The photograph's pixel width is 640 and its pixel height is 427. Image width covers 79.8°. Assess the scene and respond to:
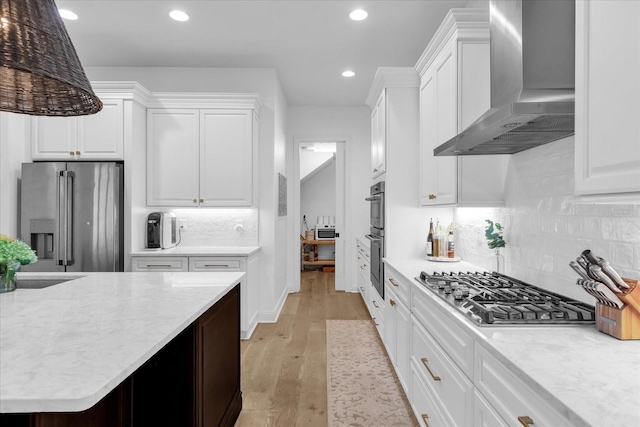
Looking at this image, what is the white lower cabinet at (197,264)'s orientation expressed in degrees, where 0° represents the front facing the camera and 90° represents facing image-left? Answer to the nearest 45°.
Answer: approximately 0°

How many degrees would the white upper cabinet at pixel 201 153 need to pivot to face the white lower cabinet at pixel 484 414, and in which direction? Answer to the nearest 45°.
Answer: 0° — it already faces it

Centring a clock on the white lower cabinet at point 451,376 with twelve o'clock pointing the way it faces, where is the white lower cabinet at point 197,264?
the white lower cabinet at point 197,264 is roughly at 1 o'clock from the white lower cabinet at point 451,376.

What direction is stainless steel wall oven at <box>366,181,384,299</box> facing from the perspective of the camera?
to the viewer's left

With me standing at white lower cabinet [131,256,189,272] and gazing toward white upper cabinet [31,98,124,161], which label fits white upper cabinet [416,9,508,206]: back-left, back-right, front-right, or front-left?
back-left

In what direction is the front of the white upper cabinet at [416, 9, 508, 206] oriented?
to the viewer's left

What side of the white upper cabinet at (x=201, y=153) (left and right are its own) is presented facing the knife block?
front

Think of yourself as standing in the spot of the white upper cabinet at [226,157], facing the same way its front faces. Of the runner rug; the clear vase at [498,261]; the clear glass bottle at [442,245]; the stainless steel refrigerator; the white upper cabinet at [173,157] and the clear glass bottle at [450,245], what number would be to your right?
2

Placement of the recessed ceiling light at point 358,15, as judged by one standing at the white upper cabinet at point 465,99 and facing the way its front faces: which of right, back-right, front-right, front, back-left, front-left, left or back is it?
front-right

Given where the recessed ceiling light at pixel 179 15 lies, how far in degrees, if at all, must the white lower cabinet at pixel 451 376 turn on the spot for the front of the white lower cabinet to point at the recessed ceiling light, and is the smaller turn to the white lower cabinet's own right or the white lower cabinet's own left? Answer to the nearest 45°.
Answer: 0° — it already faces it

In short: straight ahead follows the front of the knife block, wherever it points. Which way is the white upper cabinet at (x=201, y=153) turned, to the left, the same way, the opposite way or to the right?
to the left

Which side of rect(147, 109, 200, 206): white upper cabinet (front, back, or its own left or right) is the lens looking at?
front

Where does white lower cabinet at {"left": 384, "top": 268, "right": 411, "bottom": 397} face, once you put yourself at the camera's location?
facing to the left of the viewer

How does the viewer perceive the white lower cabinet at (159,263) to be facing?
facing the viewer

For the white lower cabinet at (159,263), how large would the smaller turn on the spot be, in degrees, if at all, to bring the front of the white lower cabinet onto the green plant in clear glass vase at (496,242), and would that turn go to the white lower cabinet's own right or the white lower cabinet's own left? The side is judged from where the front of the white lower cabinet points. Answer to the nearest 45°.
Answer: approximately 45° to the white lower cabinet's own left

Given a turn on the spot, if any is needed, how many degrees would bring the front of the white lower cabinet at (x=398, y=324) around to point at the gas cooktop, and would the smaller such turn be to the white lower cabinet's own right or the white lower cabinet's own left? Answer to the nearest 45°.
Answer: approximately 135° to the white lower cabinet's own left

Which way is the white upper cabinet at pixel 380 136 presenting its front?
to the viewer's left
